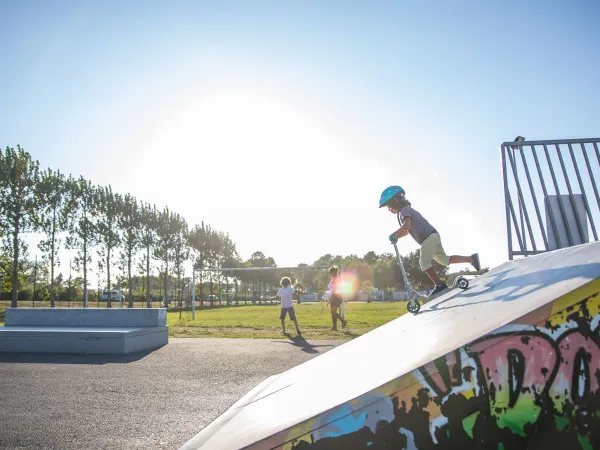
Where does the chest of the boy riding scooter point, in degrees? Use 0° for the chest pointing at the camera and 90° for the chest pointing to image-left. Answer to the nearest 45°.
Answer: approximately 90°

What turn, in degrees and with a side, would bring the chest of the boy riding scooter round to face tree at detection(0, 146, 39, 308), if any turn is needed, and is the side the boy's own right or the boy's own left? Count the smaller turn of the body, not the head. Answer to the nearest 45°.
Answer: approximately 45° to the boy's own right

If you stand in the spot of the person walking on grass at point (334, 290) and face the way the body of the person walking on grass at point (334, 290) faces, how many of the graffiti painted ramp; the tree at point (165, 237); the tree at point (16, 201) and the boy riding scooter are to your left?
2

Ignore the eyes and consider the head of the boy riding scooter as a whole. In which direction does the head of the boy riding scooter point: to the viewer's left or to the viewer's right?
to the viewer's left
